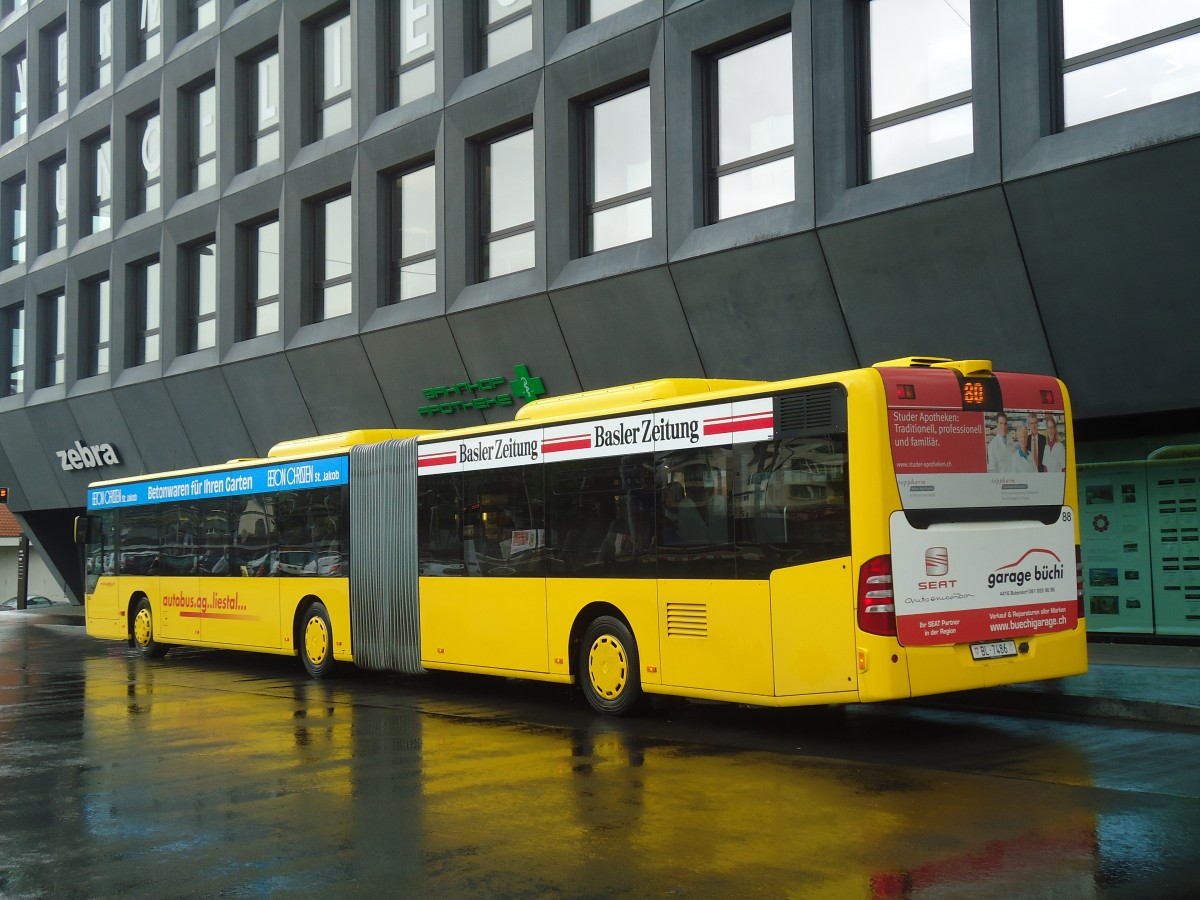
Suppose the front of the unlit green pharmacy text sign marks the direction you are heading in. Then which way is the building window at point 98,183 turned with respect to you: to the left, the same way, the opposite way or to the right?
the same way

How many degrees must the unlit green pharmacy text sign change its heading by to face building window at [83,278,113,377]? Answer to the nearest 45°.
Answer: approximately 90° to its right

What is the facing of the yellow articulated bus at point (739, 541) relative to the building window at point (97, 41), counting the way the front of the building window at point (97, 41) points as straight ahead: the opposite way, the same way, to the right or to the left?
to the right

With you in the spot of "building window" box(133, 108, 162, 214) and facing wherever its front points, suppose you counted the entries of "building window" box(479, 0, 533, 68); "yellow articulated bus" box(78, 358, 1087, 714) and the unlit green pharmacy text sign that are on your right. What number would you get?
0

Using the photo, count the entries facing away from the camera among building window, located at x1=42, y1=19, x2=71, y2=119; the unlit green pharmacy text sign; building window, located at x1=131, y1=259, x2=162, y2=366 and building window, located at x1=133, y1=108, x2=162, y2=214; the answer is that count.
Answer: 0

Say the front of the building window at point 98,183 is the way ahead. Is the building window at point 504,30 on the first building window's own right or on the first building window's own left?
on the first building window's own left

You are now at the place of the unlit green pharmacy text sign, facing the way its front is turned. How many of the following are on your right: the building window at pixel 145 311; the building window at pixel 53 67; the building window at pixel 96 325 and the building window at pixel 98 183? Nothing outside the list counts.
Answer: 4

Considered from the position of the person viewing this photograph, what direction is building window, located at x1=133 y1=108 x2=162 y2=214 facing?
facing the viewer and to the left of the viewer

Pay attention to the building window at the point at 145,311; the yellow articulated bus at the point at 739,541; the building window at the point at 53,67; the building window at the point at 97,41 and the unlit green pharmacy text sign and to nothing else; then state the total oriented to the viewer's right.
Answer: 0

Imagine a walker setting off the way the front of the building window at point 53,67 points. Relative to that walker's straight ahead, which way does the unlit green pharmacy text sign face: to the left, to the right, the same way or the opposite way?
the same way

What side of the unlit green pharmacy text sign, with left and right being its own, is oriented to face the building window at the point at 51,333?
right

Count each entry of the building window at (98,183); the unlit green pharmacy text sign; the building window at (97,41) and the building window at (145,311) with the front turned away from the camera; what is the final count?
0

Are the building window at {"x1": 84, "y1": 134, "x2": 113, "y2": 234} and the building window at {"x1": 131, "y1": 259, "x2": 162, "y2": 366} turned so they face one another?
no

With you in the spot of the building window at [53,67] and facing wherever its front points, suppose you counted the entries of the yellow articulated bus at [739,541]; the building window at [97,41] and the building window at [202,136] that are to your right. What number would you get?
0

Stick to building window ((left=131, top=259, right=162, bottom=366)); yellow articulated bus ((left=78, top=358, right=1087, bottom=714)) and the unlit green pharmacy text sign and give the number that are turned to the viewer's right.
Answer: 0

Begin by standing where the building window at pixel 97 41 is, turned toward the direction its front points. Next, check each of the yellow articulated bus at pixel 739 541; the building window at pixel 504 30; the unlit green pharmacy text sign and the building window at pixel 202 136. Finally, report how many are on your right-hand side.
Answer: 0
